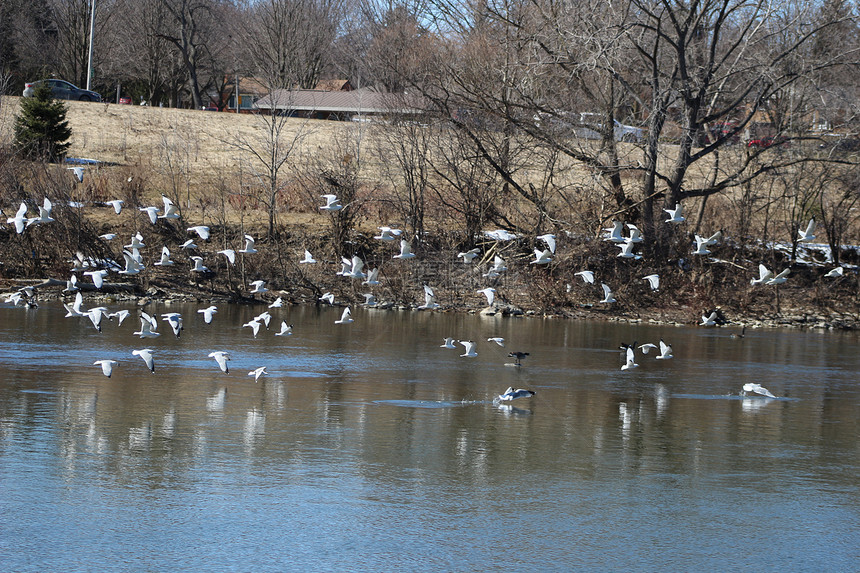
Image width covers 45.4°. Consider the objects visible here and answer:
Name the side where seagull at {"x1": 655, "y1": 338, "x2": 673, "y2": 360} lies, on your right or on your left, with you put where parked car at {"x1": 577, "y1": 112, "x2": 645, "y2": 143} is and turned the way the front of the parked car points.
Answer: on your right

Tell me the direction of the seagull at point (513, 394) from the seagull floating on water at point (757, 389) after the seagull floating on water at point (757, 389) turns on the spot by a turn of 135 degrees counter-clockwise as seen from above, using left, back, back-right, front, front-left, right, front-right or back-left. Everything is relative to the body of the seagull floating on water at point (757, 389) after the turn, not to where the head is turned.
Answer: front-left

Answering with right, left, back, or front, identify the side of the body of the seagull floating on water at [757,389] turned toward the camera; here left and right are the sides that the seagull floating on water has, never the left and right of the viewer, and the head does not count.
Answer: left

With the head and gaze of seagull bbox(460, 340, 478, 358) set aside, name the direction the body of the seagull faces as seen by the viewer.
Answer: to the viewer's left

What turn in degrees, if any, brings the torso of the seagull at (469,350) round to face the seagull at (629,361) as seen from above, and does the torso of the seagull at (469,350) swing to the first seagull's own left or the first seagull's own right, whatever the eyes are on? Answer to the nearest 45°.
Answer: approximately 180°

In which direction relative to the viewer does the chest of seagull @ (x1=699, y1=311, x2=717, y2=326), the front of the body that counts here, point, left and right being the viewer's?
facing to the left of the viewer

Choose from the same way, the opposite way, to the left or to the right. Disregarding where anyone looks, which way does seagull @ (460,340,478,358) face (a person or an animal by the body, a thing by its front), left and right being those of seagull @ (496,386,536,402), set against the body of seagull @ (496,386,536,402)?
the same way

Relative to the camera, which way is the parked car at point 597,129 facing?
to the viewer's right

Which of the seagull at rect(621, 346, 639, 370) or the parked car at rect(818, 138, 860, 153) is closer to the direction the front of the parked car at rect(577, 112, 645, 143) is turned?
the parked car

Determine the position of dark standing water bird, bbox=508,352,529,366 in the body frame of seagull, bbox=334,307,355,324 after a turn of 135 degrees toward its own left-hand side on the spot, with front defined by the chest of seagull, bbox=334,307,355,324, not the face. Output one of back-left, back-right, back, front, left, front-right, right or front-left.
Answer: front
